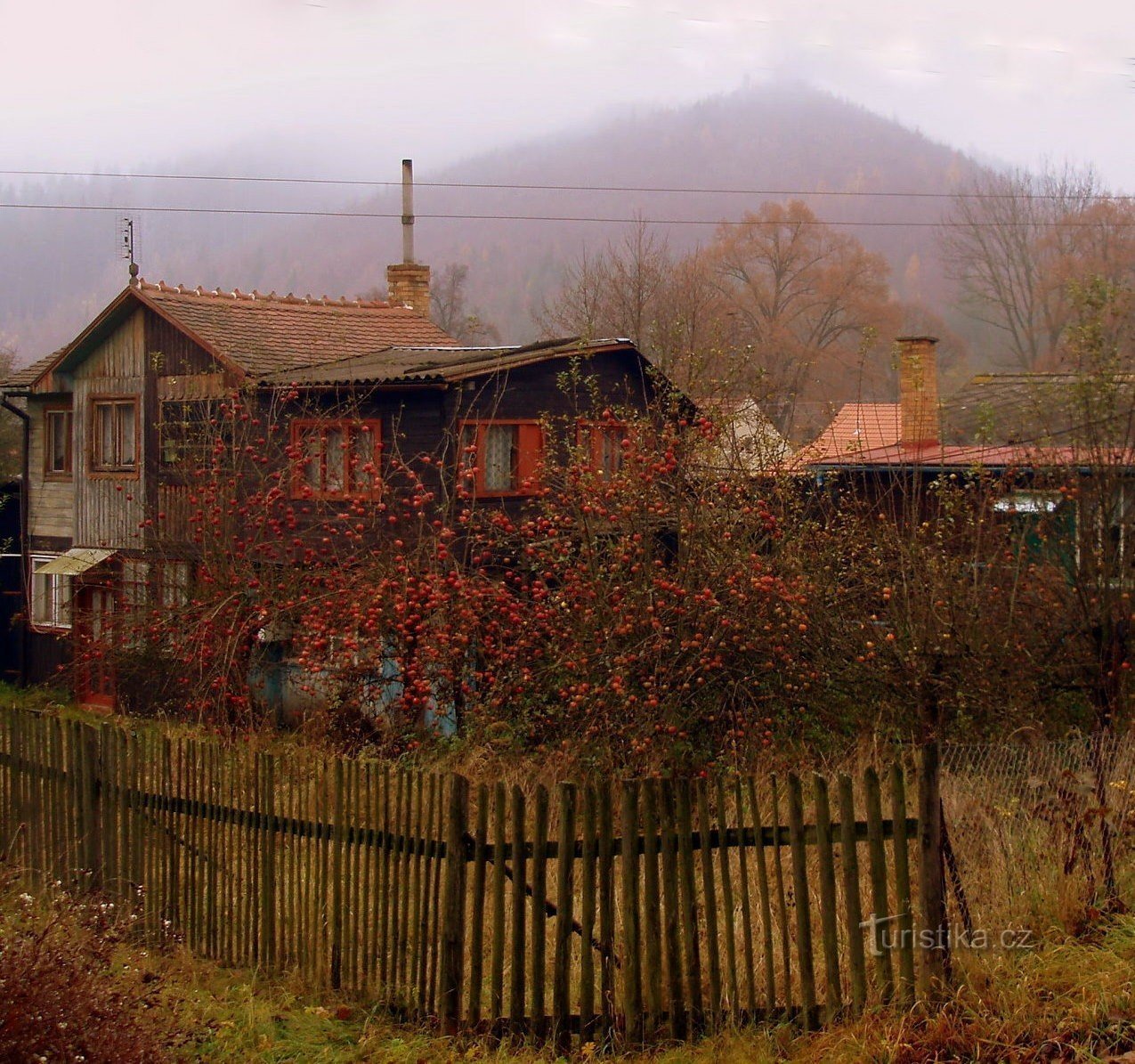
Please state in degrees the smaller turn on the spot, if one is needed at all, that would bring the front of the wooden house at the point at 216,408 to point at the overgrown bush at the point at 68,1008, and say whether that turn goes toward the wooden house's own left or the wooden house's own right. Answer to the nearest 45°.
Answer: approximately 45° to the wooden house's own left

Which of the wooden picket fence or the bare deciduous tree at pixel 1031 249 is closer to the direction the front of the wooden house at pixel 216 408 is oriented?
the wooden picket fence

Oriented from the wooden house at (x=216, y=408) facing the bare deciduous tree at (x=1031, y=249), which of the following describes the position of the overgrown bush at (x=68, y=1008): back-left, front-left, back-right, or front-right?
back-right

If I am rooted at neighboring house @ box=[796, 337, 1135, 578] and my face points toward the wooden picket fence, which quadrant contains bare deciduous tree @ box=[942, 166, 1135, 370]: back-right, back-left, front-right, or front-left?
back-right

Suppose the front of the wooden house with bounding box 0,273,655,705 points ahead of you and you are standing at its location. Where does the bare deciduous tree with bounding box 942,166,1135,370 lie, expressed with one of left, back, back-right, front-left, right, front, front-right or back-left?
back

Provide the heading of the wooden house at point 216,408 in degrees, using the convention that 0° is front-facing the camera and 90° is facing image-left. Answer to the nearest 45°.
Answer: approximately 45°

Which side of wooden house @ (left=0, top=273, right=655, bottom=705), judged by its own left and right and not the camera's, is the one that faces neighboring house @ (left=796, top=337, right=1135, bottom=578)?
left

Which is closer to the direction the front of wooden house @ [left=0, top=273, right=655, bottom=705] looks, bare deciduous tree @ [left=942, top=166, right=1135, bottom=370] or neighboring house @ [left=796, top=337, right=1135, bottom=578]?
the neighboring house
